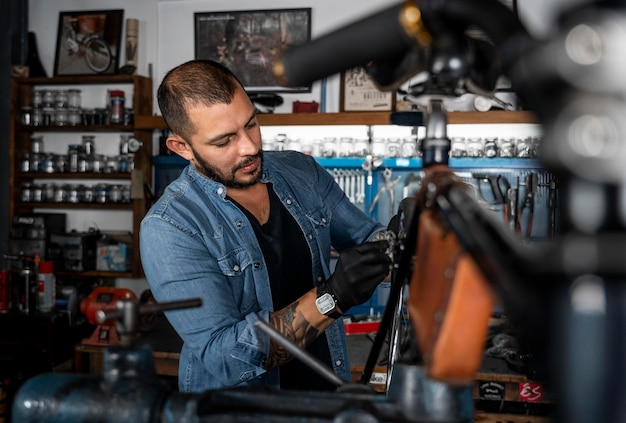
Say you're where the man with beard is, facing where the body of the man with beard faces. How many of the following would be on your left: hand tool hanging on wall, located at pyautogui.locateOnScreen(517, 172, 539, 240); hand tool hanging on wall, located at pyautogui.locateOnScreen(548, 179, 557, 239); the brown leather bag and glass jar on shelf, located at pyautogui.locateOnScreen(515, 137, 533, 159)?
3

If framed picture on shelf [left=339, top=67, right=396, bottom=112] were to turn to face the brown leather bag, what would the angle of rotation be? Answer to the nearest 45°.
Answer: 0° — it already faces it

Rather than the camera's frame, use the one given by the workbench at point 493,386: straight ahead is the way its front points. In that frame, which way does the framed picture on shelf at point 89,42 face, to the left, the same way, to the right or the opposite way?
the same way

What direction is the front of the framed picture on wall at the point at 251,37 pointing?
toward the camera

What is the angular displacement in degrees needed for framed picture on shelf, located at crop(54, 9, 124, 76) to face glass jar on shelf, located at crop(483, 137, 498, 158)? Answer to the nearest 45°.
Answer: approximately 45° to its left

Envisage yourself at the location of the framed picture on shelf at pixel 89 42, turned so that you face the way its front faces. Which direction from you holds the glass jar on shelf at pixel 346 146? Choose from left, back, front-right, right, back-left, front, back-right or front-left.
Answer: front-left

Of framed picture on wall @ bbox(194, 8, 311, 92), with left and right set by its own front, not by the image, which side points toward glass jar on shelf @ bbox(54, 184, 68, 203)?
right

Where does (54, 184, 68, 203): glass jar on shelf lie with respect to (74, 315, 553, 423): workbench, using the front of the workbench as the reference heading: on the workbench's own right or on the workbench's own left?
on the workbench's own right

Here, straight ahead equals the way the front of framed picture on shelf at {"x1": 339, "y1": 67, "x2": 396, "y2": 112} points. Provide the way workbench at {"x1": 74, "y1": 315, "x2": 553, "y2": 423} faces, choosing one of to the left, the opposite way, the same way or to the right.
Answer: the same way

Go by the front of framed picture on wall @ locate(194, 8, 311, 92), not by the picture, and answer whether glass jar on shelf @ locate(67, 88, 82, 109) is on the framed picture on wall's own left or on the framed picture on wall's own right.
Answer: on the framed picture on wall's own right

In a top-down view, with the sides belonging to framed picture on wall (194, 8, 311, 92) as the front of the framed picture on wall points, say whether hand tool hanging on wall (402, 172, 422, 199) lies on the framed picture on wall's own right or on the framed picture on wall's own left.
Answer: on the framed picture on wall's own left

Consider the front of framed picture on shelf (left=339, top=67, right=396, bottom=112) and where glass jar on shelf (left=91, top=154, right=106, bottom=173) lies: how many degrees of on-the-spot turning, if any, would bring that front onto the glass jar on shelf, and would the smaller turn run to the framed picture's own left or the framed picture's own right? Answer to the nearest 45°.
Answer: approximately 90° to the framed picture's own right

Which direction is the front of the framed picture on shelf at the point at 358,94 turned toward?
toward the camera

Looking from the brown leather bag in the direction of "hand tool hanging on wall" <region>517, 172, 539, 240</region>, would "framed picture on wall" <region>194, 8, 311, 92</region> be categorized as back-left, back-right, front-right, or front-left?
front-left

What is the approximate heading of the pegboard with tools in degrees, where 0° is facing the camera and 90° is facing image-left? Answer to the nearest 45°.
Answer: approximately 0°

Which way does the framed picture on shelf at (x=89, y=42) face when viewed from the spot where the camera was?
facing the viewer

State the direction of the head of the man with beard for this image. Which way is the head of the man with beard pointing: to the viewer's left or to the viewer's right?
to the viewer's right

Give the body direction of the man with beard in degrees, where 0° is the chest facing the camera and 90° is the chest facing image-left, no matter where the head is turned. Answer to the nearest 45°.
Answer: approximately 315°

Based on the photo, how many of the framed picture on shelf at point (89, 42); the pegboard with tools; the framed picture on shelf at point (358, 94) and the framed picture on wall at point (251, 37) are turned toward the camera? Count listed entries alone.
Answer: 4
